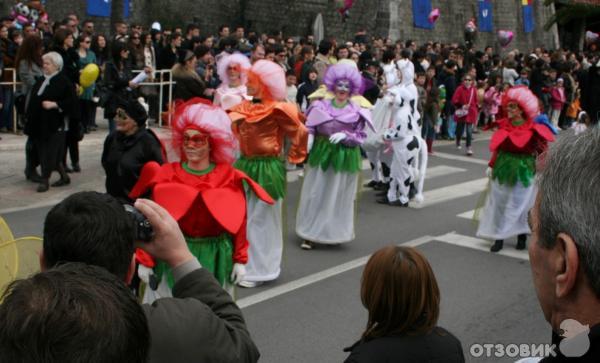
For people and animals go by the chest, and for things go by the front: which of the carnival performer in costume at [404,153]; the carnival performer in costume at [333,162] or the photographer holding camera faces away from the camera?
the photographer holding camera

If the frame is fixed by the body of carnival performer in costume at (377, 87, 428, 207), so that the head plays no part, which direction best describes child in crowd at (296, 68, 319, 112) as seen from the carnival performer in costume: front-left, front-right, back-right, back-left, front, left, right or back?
front-right

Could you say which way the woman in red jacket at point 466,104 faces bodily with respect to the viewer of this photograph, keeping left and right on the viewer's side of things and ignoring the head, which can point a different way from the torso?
facing the viewer

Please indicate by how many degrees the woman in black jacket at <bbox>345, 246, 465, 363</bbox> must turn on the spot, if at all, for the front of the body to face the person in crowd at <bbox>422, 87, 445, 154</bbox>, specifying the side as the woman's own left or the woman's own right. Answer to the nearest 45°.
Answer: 0° — they already face them

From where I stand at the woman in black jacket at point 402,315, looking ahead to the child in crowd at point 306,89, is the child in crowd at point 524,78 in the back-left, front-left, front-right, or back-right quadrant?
front-right

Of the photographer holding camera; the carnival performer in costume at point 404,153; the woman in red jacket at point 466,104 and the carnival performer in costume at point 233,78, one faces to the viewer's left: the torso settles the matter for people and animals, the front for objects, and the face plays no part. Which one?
the carnival performer in costume at point 404,153

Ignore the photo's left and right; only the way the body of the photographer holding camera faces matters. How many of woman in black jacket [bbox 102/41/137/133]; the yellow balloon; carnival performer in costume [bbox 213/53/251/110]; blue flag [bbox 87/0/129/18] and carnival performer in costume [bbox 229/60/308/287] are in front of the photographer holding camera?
5

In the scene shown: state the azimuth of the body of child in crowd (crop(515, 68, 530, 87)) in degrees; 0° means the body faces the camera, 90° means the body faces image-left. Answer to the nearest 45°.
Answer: approximately 0°

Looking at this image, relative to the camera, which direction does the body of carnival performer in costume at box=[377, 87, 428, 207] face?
to the viewer's left

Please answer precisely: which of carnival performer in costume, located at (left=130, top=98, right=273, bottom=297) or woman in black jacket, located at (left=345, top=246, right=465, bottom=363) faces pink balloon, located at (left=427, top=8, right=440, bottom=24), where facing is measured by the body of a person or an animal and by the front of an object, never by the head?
the woman in black jacket

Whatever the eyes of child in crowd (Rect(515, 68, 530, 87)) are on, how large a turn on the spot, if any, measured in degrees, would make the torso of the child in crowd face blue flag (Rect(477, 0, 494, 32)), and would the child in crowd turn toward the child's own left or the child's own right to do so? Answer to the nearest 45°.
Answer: approximately 180°

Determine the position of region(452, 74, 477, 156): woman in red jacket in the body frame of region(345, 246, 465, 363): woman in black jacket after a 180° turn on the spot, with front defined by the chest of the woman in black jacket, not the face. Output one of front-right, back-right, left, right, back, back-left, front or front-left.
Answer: back

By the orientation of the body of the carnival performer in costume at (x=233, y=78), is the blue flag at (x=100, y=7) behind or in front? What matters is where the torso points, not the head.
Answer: behind
